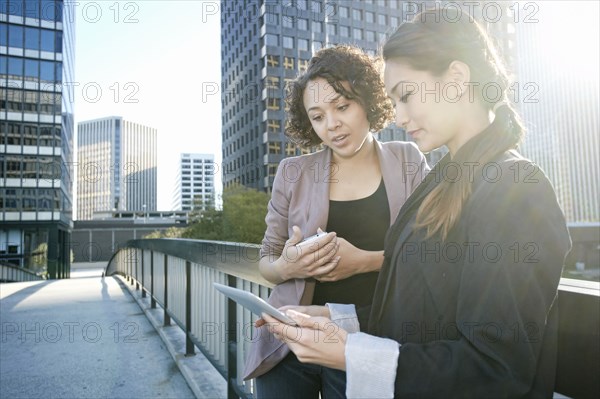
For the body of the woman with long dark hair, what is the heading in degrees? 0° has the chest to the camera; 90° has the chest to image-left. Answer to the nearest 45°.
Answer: approximately 90°

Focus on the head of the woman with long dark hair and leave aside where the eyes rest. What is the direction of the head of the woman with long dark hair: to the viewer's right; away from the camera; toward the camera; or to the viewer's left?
to the viewer's left

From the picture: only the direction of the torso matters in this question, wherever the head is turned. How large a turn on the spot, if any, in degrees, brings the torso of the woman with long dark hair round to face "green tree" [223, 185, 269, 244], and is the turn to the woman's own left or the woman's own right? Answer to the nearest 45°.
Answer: approximately 90° to the woman's own right

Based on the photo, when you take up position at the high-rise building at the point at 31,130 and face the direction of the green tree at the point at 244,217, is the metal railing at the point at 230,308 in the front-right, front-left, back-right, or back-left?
front-right

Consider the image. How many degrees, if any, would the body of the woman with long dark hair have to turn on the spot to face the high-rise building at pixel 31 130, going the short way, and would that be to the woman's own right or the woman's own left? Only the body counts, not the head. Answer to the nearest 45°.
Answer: approximately 45° to the woman's own right

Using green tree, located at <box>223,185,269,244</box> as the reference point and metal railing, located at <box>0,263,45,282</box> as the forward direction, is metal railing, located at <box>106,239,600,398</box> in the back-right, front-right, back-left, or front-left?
front-left

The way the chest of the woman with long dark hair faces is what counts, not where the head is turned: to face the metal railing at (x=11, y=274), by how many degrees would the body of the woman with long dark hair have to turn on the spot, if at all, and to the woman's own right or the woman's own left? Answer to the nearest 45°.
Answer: approximately 45° to the woman's own right

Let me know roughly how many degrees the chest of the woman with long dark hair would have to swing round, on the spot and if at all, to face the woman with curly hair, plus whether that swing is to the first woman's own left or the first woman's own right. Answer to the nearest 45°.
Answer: approximately 45° to the first woman's own right
